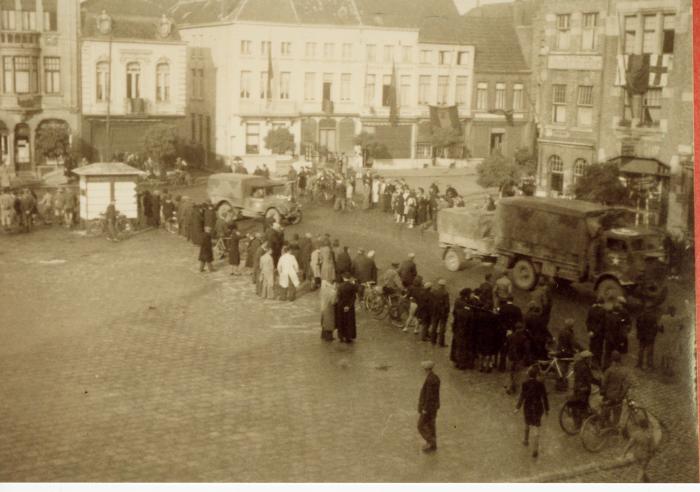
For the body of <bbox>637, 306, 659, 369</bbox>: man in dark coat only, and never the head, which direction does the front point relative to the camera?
away from the camera

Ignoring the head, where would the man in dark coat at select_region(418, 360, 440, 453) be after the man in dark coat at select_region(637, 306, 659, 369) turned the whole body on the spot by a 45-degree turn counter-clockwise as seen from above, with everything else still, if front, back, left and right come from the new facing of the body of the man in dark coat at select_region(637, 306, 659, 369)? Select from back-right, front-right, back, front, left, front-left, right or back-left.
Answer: left

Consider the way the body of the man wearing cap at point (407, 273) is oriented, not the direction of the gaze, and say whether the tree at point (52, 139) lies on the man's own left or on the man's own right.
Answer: on the man's own left

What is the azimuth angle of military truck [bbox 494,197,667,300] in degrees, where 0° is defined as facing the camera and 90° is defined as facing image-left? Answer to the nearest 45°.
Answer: approximately 315°

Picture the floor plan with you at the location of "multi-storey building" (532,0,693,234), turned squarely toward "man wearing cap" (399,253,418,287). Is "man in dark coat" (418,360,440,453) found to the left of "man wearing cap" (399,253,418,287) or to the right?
left

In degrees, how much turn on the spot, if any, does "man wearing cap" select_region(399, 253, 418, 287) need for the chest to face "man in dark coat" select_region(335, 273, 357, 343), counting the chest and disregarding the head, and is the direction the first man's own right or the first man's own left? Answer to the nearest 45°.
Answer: approximately 180°

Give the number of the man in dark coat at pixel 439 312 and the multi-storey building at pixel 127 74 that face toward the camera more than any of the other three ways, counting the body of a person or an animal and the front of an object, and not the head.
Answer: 1

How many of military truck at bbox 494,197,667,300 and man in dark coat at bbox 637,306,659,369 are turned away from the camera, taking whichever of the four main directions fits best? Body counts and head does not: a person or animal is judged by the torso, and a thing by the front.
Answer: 1

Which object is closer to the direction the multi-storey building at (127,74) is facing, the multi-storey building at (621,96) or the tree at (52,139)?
the tree

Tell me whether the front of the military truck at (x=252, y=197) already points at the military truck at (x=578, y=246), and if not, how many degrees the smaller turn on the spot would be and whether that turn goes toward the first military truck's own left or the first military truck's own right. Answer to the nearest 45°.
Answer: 0° — it already faces it

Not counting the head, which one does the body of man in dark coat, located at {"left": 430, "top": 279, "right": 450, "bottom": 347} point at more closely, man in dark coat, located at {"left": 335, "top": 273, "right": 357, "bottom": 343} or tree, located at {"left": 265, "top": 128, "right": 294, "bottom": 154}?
the tree

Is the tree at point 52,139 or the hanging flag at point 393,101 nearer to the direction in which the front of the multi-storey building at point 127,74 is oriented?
the tree

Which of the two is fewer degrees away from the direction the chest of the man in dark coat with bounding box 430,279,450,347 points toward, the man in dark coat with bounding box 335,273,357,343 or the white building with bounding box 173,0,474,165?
the white building

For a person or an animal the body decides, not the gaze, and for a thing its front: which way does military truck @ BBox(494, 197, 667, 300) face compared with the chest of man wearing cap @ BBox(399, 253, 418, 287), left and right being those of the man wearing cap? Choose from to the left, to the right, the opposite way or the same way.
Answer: to the right

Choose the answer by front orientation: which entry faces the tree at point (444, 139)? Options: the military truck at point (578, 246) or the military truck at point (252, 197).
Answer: the military truck at point (252, 197)
